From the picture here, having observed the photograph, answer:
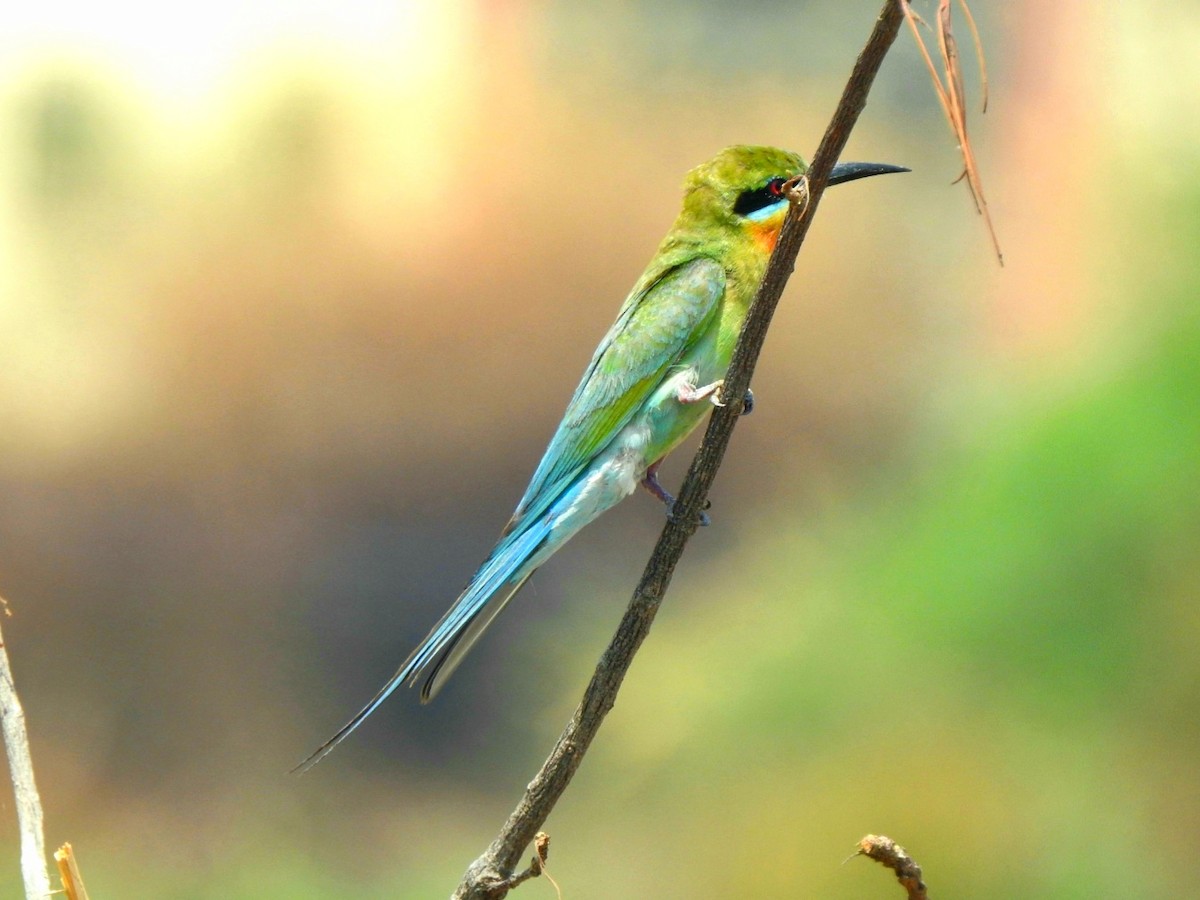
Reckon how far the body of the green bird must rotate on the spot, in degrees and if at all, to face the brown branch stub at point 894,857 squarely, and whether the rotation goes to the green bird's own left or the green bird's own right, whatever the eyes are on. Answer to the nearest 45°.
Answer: approximately 90° to the green bird's own right

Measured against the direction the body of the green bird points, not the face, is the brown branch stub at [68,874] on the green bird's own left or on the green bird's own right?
on the green bird's own right

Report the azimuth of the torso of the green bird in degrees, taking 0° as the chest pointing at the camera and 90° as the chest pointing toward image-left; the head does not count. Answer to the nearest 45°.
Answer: approximately 270°

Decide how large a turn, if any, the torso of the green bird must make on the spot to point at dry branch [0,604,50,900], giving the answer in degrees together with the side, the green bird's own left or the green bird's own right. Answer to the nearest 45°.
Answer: approximately 135° to the green bird's own right
